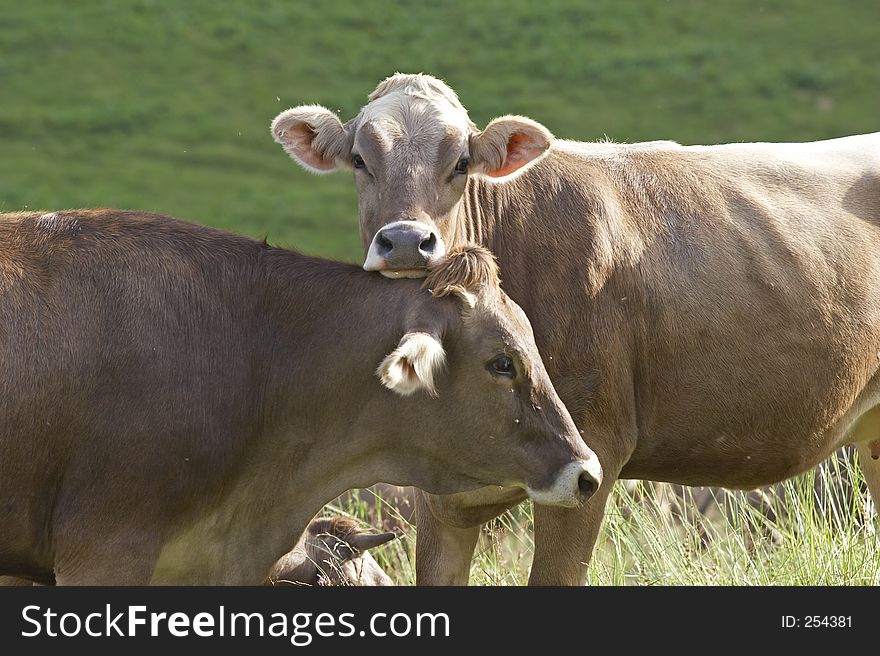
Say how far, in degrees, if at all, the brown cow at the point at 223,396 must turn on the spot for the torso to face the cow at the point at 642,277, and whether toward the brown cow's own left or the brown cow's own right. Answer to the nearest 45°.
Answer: approximately 45° to the brown cow's own left

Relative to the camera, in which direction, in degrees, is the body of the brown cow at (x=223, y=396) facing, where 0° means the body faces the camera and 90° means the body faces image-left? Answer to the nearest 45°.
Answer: approximately 270°
